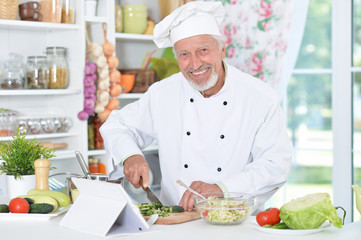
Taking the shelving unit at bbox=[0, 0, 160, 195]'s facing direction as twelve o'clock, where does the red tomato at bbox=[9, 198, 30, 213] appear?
The red tomato is roughly at 12 o'clock from the shelving unit.

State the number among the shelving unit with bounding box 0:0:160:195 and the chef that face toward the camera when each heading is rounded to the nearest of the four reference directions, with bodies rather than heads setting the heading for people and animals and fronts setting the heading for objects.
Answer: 2

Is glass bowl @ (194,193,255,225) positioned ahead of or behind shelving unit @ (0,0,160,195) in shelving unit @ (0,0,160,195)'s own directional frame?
ahead

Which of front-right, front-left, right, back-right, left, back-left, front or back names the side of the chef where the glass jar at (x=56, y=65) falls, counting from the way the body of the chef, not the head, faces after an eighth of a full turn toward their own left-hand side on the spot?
back

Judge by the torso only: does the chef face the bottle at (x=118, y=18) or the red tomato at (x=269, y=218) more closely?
the red tomato

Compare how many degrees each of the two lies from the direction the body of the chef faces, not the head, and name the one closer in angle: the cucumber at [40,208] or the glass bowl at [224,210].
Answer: the glass bowl

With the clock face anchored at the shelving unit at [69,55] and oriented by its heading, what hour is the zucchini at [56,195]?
The zucchini is roughly at 12 o'clock from the shelving unit.

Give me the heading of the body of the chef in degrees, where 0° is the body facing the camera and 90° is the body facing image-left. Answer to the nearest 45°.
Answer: approximately 0°
